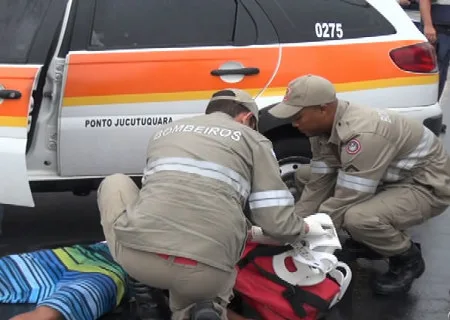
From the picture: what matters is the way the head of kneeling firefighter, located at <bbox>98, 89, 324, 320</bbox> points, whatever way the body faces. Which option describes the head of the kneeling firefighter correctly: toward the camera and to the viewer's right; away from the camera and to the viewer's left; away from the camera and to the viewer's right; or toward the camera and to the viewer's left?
away from the camera and to the viewer's right

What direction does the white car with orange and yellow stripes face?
to the viewer's left

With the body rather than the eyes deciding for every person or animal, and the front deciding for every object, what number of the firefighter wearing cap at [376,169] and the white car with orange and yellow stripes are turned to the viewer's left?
2

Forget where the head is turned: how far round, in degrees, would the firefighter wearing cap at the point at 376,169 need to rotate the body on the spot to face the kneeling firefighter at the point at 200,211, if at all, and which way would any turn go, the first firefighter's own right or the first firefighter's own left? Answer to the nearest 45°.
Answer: approximately 45° to the first firefighter's own left

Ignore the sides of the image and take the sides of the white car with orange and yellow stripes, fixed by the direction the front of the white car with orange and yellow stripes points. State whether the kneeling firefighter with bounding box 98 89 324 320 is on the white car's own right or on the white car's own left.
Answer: on the white car's own left

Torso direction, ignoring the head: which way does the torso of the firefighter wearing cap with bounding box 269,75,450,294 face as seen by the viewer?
to the viewer's left

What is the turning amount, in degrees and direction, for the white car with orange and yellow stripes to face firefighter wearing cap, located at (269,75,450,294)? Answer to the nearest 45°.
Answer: approximately 135° to its left
